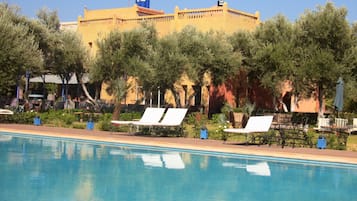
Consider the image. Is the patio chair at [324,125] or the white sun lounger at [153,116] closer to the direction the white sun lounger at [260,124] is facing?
the white sun lounger

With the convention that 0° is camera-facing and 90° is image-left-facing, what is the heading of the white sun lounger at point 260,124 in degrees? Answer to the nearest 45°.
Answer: approximately 45°

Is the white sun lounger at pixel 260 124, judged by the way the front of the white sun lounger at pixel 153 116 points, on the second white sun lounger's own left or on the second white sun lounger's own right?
on the second white sun lounger's own left

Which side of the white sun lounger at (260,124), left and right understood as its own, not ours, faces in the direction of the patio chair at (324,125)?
back

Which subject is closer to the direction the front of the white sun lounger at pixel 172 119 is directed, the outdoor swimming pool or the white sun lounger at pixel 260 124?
the outdoor swimming pool

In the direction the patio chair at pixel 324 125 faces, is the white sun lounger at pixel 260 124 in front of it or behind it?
in front

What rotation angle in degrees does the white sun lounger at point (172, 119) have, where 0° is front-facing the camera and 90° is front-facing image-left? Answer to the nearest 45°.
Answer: approximately 45°
